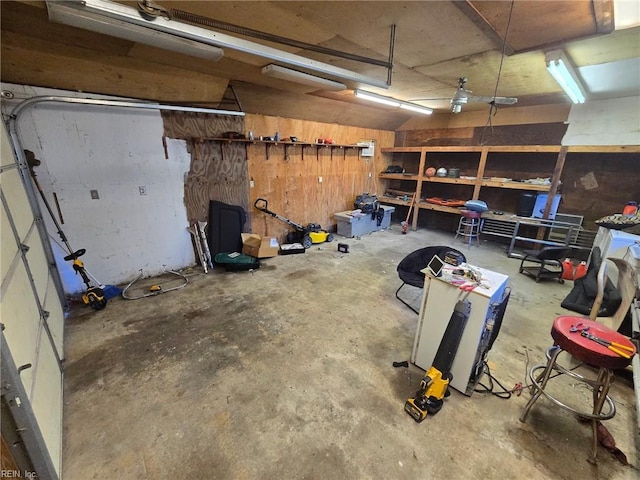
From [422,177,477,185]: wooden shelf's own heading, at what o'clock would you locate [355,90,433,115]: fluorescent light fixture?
The fluorescent light fixture is roughly at 1 o'clock from the wooden shelf.

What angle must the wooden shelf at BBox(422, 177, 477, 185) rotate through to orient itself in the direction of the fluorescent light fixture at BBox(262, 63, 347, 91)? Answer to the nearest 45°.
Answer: approximately 45° to its right

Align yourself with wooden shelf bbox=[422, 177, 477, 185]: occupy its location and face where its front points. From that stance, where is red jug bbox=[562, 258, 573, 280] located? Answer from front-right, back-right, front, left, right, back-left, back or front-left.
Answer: front-left

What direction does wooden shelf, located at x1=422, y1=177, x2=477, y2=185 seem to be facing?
toward the camera

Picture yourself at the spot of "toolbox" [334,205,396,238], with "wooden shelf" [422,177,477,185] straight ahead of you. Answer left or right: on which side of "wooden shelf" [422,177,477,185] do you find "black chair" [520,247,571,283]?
right

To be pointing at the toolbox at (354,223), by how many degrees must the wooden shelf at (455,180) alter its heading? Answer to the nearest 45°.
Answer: approximately 45° to its right

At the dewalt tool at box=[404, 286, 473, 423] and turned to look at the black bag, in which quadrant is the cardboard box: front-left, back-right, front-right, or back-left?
front-left

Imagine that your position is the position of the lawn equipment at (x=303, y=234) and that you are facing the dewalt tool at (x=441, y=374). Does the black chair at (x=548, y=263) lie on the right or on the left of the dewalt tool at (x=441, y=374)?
left

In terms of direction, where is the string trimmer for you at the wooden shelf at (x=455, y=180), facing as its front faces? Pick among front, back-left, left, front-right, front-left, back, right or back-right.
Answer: front-right

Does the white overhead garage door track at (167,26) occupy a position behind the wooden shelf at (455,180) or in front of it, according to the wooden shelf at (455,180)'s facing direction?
in front

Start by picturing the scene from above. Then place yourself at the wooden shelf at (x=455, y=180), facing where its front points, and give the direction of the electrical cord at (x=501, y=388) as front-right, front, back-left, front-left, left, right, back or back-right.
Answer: front

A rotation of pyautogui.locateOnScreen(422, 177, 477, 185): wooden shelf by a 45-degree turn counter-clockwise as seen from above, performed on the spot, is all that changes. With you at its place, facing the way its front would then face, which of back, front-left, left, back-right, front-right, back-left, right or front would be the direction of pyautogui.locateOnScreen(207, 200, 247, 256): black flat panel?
right

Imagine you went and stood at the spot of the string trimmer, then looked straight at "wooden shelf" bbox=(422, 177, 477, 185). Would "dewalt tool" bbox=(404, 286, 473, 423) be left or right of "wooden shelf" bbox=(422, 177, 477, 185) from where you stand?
right

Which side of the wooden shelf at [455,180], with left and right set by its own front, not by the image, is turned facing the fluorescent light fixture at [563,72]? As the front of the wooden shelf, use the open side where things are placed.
front

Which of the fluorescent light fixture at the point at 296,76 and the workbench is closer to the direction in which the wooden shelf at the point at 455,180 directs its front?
the fluorescent light fixture
